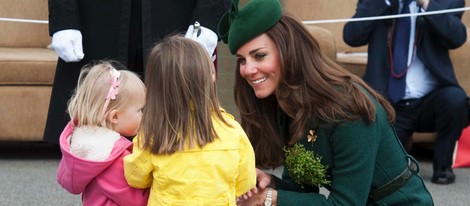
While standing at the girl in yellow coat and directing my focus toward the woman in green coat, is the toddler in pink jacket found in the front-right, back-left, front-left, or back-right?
back-left

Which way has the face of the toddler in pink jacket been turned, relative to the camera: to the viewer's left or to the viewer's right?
to the viewer's right

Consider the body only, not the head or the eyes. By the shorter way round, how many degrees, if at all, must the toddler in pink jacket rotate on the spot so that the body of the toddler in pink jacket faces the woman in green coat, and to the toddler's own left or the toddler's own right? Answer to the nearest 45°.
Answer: approximately 45° to the toddler's own right

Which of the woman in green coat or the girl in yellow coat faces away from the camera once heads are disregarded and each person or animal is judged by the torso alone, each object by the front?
the girl in yellow coat

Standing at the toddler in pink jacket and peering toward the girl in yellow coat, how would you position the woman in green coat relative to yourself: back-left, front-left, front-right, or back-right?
front-left

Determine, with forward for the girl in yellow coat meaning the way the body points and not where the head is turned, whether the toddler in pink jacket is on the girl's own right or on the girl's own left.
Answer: on the girl's own left

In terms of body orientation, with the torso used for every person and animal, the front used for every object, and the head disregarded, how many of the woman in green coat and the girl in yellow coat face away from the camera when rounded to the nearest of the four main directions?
1

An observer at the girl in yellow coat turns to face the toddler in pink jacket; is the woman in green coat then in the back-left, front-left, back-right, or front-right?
back-right

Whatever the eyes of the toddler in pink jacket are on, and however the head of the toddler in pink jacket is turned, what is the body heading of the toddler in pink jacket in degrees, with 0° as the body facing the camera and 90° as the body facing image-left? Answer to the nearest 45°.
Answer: approximately 225°

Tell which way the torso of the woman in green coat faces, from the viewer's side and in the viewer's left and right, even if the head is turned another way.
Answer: facing the viewer and to the left of the viewer

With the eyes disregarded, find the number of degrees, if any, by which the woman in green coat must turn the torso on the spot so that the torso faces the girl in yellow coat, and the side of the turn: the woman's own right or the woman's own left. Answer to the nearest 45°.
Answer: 0° — they already face them

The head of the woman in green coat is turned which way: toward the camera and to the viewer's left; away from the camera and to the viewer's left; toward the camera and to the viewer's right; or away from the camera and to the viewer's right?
toward the camera and to the viewer's left

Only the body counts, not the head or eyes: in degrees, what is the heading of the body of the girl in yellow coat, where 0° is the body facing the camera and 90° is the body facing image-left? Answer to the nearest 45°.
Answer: approximately 180°

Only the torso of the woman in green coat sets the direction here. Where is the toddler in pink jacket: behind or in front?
in front
